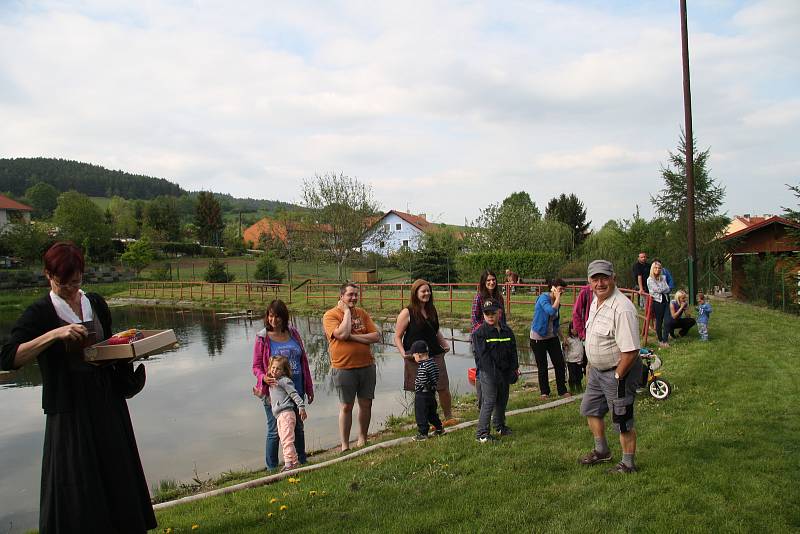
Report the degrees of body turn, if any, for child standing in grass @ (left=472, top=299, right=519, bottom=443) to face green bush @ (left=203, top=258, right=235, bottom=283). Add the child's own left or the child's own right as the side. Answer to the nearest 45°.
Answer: approximately 135° to the child's own right

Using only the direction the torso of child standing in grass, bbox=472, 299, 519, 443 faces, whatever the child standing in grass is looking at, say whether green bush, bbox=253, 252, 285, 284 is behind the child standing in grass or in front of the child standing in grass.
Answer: behind

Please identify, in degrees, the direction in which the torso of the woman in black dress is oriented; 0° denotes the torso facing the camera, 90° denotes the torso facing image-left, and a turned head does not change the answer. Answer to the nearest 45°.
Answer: approximately 315°

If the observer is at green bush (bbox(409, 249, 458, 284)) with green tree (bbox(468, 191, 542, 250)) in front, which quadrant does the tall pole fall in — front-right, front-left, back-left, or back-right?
back-right

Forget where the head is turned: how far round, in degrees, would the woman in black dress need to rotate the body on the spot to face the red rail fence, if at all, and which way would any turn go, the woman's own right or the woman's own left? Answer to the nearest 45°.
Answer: approximately 90° to the woman's own left

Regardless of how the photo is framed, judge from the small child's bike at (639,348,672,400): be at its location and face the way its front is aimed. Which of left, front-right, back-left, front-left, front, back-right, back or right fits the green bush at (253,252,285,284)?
back

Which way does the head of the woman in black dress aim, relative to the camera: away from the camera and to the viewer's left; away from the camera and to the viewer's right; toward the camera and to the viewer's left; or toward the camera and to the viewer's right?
toward the camera and to the viewer's right

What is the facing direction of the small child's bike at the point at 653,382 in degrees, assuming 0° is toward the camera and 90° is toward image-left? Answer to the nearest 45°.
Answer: approximately 315°

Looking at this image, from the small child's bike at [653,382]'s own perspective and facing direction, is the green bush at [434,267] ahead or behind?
behind
